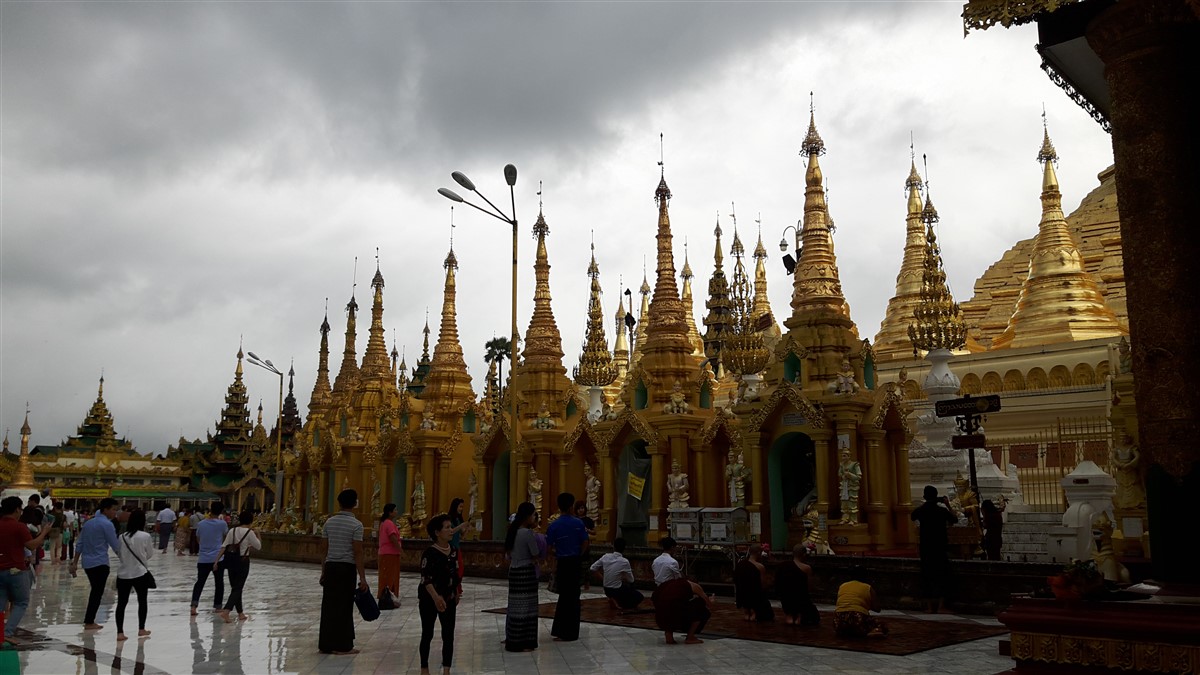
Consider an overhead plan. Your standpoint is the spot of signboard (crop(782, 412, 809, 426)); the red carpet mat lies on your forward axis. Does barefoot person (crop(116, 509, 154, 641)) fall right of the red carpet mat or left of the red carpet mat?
right

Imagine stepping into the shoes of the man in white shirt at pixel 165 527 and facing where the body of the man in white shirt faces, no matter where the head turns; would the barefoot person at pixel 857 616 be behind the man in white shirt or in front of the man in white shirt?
behind

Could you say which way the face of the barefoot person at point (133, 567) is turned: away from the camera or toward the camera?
away from the camera

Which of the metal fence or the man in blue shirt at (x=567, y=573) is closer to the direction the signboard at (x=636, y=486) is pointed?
the man in blue shirt

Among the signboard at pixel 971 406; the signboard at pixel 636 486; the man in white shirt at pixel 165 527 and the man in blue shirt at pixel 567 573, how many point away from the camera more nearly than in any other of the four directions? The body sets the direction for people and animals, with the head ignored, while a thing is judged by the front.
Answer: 2

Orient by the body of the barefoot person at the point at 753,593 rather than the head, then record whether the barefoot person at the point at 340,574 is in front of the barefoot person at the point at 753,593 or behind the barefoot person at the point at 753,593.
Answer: behind

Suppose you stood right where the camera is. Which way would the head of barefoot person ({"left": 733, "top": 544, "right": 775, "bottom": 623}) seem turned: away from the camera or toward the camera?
away from the camera

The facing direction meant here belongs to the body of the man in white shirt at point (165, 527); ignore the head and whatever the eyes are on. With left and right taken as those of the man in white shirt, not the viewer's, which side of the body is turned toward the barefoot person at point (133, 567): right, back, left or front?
back

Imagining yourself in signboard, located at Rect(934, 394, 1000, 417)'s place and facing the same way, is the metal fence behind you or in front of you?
behind
